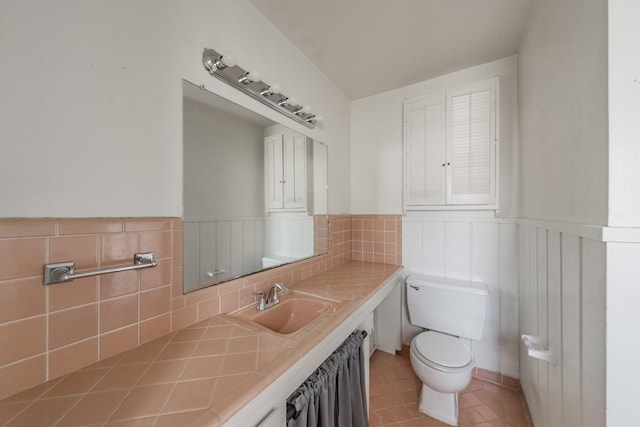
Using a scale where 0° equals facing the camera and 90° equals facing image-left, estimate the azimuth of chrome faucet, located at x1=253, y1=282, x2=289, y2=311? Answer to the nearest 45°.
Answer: approximately 315°

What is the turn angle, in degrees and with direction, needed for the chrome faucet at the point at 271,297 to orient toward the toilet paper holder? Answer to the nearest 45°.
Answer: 0° — it already faces it

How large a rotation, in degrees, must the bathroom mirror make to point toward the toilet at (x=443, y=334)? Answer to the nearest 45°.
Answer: approximately 45° to its left

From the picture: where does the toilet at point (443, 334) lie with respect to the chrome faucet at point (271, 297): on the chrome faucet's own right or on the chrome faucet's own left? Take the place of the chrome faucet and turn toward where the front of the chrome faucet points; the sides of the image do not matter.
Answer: on the chrome faucet's own left

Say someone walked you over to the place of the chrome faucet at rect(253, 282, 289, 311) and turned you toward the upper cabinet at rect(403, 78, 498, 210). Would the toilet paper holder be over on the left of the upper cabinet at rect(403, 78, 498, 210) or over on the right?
right

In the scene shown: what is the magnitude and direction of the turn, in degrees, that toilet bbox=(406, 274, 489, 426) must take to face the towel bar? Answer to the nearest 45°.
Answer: approximately 45° to its right

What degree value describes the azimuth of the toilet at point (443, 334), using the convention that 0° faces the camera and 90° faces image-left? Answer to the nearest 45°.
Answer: approximately 0°

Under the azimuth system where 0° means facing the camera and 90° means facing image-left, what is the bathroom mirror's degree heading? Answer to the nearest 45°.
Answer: approximately 315°

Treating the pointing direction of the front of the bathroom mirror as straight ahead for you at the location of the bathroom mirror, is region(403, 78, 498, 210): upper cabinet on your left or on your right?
on your left
